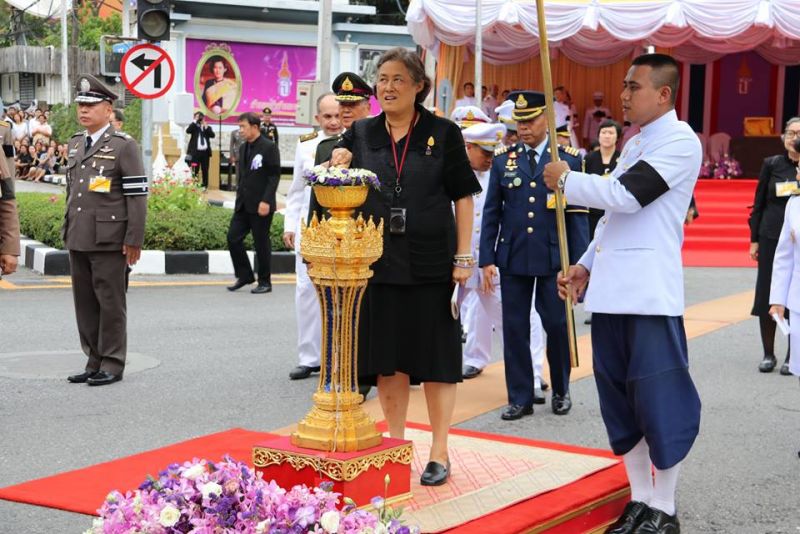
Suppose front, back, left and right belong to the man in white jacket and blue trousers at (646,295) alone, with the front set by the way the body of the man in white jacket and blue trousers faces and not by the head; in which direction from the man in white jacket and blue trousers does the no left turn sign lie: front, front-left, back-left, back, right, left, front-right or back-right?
front-right

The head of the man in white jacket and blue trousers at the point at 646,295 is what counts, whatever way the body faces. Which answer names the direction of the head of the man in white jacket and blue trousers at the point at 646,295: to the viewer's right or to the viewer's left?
to the viewer's left

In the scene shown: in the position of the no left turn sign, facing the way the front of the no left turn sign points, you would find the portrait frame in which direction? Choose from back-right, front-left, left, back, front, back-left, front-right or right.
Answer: back

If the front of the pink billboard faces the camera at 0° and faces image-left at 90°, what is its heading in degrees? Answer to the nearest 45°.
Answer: approximately 0°

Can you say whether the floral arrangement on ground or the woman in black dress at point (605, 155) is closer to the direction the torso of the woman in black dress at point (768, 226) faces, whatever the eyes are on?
the floral arrangement on ground

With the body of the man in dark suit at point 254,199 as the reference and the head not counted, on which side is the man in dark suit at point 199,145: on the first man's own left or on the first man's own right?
on the first man's own right

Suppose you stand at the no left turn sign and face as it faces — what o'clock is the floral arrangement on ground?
The floral arrangement on ground is roughly at 12 o'clock from the no left turn sign.

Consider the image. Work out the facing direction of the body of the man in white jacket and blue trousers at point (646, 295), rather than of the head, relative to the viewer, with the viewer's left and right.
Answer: facing to the left of the viewer

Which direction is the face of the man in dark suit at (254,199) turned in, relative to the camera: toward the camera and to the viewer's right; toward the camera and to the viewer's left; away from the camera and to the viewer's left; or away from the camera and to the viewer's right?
toward the camera and to the viewer's left

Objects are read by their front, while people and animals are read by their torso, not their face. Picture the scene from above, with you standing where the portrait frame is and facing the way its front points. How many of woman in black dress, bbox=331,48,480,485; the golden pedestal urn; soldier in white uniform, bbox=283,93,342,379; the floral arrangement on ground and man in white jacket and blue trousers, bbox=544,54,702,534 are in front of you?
5
